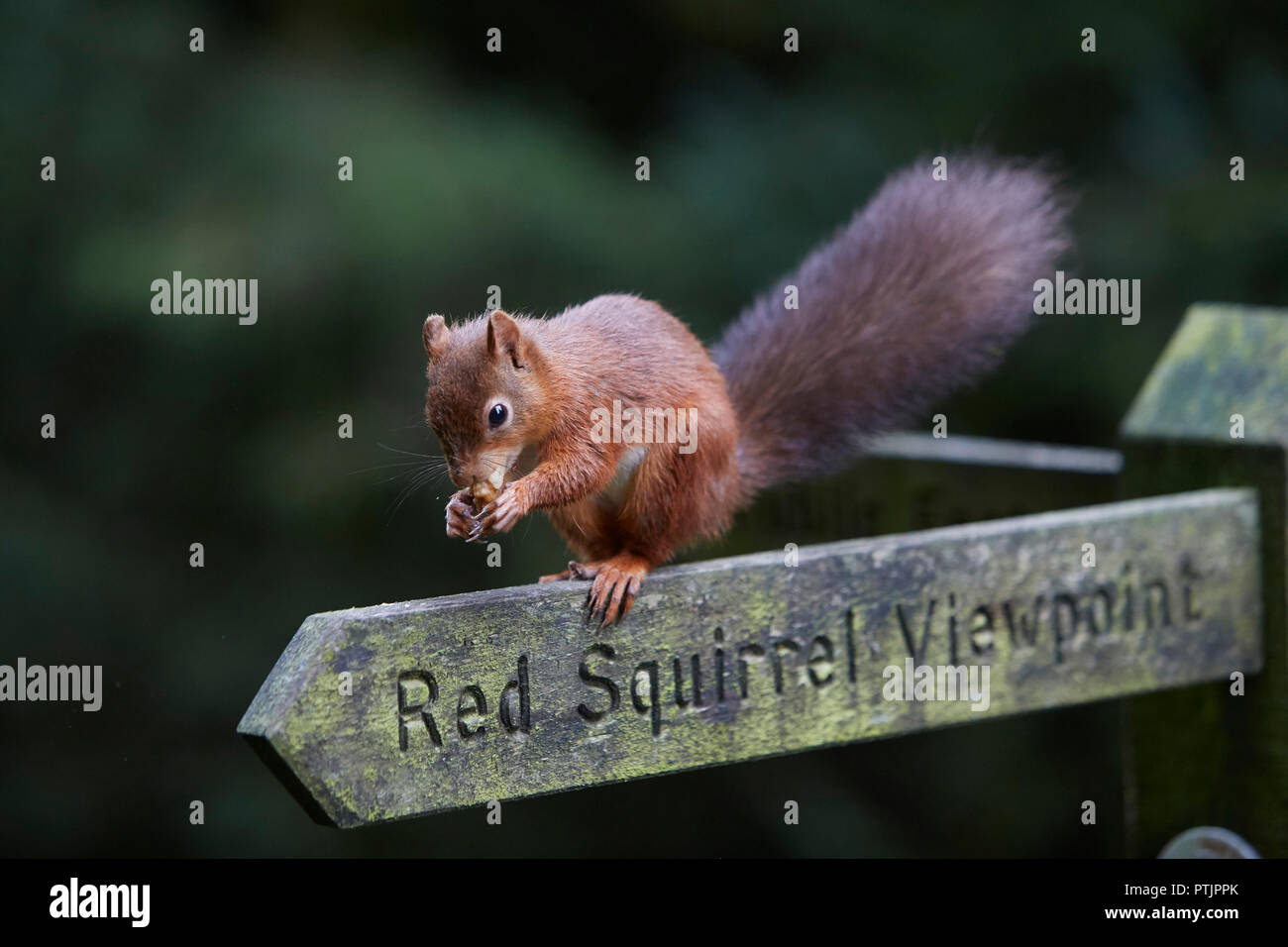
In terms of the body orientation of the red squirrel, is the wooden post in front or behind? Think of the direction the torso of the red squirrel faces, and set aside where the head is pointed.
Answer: behind

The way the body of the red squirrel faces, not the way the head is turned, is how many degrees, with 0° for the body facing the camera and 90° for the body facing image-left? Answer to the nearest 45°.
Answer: approximately 45°
